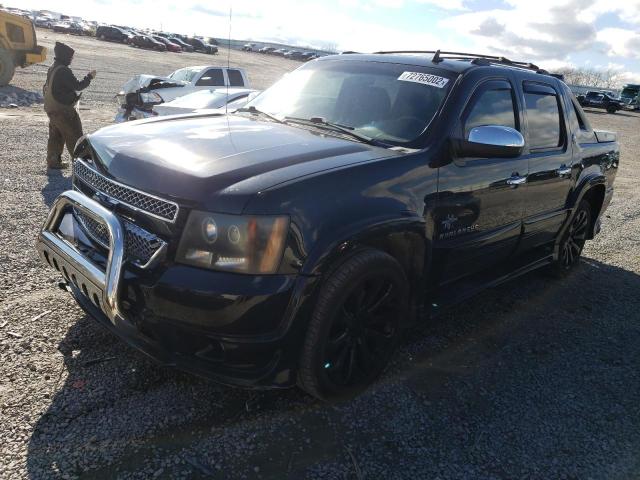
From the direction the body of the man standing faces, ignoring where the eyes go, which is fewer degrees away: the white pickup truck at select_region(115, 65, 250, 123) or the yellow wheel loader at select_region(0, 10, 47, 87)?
the white pickup truck

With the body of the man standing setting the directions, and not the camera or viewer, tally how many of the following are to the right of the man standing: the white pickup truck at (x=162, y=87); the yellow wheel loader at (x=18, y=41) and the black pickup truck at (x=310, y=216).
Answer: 1

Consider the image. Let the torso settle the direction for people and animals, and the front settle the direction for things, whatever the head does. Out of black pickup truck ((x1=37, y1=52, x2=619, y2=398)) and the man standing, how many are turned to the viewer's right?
1

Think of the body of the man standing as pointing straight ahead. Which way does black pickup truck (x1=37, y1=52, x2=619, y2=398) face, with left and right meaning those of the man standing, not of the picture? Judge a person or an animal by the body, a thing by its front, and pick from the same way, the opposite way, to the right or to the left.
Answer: the opposite way

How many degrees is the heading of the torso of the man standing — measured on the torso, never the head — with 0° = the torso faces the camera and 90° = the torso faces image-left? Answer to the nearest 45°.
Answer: approximately 270°

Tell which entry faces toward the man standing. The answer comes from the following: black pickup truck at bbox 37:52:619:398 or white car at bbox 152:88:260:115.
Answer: the white car

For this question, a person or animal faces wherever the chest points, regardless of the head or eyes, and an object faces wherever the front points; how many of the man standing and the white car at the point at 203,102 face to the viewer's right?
1

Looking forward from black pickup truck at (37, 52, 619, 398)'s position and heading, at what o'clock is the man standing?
The man standing is roughly at 3 o'clock from the black pickup truck.

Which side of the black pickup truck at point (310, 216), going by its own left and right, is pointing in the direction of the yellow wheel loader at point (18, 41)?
right

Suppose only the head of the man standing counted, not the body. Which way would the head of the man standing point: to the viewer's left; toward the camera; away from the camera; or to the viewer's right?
to the viewer's right

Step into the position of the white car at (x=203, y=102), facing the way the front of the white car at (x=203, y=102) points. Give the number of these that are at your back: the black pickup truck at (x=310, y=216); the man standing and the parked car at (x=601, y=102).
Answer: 1
